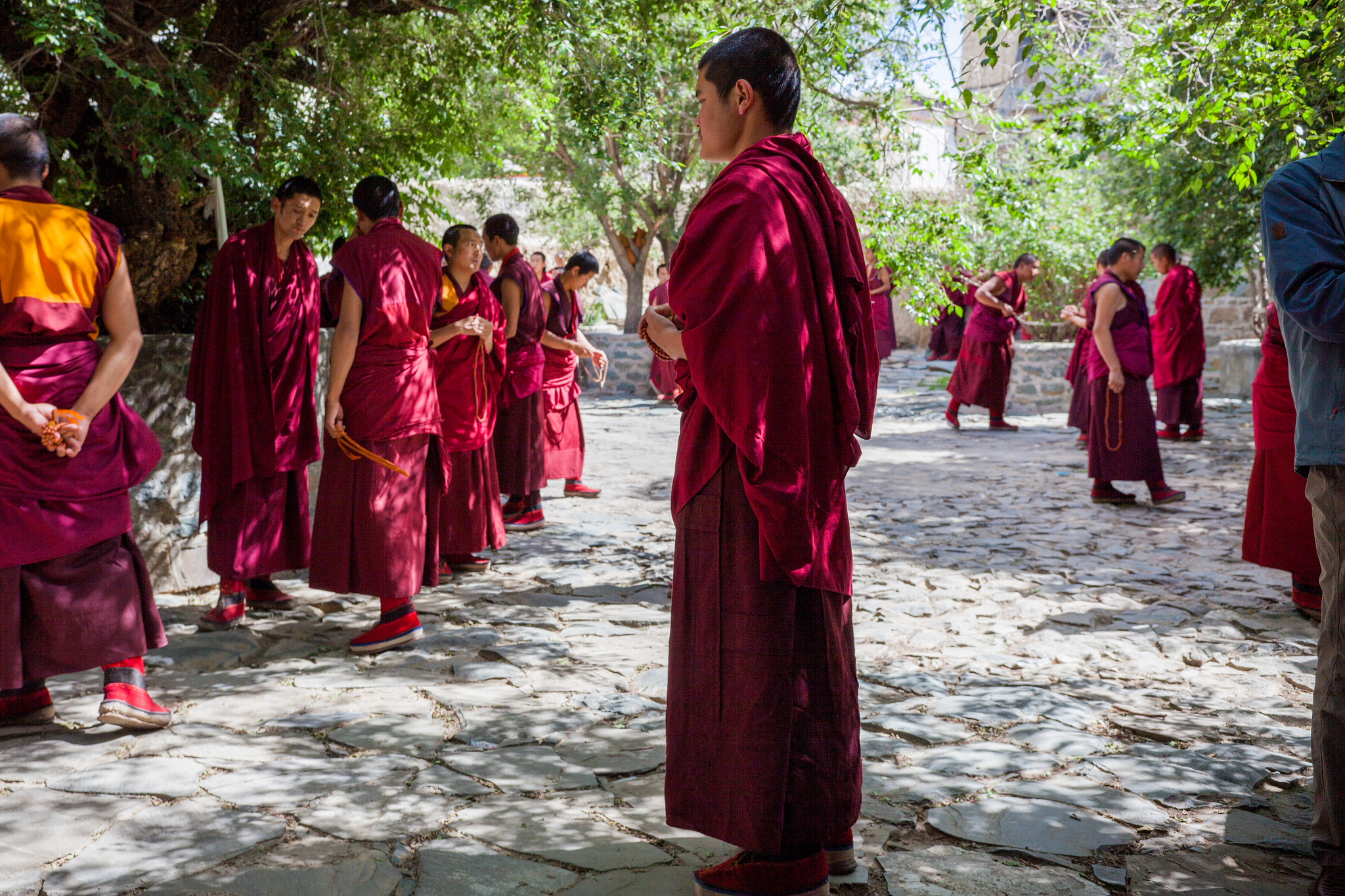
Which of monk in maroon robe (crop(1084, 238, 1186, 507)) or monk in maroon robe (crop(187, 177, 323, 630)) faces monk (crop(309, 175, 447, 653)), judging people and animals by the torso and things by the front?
monk in maroon robe (crop(187, 177, 323, 630))

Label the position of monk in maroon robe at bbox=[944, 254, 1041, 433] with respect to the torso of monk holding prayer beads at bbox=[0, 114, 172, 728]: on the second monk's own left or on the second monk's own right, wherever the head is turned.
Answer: on the second monk's own right

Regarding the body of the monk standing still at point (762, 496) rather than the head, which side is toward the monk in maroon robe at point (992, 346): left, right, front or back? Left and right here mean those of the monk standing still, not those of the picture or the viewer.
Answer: right

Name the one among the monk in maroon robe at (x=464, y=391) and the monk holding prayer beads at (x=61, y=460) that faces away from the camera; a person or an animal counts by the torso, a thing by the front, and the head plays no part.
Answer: the monk holding prayer beads

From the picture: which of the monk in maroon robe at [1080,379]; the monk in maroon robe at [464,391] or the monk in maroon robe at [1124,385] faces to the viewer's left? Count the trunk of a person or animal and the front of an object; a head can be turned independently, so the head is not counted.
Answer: the monk in maroon robe at [1080,379]

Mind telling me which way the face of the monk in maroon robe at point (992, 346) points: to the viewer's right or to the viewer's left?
to the viewer's right

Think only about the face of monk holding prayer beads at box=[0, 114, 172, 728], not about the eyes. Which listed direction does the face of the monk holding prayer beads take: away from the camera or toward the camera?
away from the camera

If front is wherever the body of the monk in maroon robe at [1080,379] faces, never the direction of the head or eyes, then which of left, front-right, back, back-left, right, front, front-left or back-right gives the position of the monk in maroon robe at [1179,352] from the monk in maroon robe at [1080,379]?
back-right

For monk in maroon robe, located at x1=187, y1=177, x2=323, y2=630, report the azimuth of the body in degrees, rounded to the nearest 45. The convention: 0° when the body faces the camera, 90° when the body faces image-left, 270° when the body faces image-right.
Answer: approximately 315°

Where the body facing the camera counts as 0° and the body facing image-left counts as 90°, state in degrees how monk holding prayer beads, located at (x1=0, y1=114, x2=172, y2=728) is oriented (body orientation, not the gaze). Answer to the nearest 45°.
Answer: approximately 180°

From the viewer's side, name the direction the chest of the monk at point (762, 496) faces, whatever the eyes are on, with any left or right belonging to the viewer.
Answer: facing to the left of the viewer

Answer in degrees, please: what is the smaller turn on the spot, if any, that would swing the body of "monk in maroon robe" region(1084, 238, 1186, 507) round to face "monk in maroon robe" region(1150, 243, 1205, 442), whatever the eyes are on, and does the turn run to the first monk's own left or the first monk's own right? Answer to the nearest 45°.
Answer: approximately 90° to the first monk's own left

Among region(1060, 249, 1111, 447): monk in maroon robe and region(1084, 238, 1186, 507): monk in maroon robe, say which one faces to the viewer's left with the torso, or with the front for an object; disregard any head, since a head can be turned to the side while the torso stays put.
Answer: region(1060, 249, 1111, 447): monk in maroon robe
